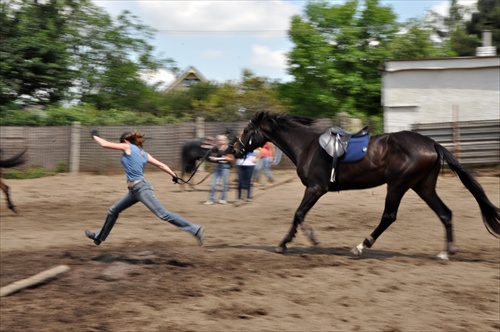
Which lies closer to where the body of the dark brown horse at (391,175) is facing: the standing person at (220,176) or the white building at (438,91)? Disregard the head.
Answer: the standing person

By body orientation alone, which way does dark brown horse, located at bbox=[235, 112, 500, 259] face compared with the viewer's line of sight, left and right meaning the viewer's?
facing to the left of the viewer

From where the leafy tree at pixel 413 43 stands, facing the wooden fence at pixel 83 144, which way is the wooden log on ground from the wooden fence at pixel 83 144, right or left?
left

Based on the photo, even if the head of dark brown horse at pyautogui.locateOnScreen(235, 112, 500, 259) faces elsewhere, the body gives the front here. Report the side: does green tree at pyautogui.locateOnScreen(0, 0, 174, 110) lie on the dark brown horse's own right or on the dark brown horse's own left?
on the dark brown horse's own right

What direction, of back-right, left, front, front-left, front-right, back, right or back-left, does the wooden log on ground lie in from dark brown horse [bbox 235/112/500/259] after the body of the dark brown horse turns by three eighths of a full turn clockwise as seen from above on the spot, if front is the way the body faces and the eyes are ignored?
back

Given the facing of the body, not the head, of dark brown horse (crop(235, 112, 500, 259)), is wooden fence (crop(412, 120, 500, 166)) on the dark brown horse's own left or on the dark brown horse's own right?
on the dark brown horse's own right

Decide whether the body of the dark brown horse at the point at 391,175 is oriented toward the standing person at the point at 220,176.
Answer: no

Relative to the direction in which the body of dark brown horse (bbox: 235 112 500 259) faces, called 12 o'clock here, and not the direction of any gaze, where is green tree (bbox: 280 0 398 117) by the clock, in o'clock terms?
The green tree is roughly at 3 o'clock from the dark brown horse.

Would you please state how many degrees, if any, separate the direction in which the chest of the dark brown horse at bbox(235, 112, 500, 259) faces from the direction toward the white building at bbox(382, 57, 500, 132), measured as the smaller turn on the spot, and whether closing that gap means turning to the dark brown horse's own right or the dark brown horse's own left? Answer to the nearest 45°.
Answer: approximately 90° to the dark brown horse's own right

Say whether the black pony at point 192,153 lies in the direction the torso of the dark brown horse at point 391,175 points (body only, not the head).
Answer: no

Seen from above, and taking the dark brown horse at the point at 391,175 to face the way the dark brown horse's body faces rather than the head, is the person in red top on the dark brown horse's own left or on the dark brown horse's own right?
on the dark brown horse's own right

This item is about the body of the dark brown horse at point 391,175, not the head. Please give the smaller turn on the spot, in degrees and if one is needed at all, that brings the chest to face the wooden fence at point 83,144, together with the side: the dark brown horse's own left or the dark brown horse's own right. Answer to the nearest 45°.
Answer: approximately 45° to the dark brown horse's own right

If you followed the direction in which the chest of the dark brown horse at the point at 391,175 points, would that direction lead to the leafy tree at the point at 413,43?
no
